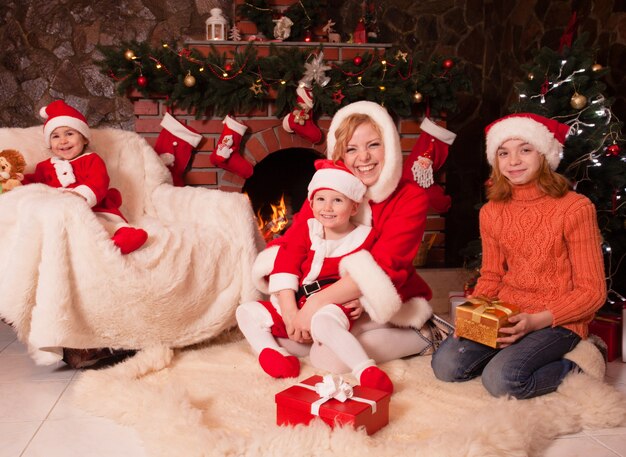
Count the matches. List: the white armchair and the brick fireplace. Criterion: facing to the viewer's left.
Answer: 0

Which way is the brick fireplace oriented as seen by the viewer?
toward the camera

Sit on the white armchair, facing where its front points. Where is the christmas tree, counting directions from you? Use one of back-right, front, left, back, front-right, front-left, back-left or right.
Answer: front-left

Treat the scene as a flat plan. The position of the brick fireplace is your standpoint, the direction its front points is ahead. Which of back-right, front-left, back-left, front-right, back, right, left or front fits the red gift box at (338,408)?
front

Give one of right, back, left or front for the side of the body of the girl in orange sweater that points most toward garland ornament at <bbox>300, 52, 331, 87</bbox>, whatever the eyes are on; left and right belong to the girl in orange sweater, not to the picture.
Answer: right

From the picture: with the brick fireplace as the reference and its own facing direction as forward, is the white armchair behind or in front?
in front

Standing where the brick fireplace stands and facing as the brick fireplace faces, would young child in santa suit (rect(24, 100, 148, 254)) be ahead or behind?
ahead

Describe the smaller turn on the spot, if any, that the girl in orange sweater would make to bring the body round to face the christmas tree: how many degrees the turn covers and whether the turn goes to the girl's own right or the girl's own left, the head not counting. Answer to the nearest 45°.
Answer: approximately 135° to the girl's own right

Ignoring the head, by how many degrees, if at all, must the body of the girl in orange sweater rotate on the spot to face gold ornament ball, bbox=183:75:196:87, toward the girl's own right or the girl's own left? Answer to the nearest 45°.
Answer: approximately 90° to the girl's own right

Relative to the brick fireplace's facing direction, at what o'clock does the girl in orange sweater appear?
The girl in orange sweater is roughly at 11 o'clock from the brick fireplace.

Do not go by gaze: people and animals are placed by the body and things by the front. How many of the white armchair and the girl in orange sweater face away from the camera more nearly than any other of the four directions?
0

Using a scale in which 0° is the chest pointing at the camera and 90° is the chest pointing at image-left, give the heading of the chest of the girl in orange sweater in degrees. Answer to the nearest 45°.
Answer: approximately 45°

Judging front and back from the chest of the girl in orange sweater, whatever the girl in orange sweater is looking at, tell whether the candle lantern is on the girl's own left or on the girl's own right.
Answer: on the girl's own right

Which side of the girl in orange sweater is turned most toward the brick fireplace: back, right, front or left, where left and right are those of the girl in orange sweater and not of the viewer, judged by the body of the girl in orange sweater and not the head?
right

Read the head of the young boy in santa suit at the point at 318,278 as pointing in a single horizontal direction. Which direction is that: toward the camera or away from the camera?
toward the camera
